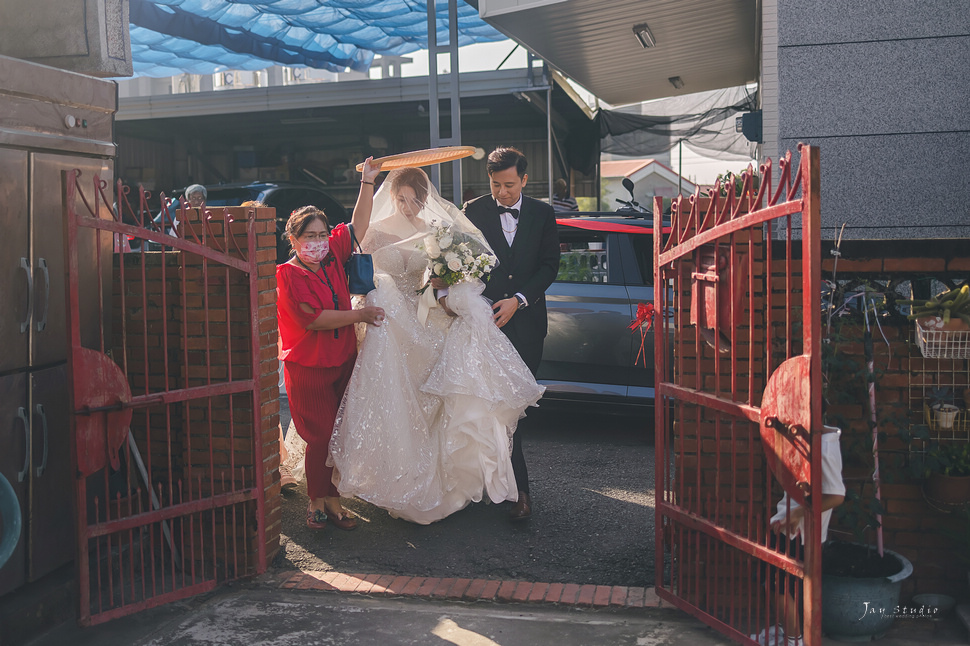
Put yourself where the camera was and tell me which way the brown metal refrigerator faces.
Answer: facing the viewer and to the right of the viewer

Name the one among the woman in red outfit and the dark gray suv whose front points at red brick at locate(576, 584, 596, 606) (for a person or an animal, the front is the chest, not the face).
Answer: the woman in red outfit

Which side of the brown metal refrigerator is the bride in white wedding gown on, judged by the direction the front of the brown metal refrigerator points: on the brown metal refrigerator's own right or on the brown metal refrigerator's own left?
on the brown metal refrigerator's own left

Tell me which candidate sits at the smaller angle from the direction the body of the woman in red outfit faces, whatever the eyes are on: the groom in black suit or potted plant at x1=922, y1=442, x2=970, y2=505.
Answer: the potted plant

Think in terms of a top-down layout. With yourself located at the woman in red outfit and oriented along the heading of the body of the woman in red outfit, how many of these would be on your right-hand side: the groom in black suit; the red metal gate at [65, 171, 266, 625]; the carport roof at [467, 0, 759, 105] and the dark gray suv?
1

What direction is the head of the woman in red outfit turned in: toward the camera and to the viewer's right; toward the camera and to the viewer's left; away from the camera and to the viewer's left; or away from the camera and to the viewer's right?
toward the camera and to the viewer's right

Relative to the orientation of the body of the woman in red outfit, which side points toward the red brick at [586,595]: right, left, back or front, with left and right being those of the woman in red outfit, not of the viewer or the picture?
front

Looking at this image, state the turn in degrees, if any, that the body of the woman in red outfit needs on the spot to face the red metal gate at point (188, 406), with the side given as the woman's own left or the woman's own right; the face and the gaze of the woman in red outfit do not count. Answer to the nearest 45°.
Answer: approximately 90° to the woman's own right

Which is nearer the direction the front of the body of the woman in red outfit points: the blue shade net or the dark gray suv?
the dark gray suv

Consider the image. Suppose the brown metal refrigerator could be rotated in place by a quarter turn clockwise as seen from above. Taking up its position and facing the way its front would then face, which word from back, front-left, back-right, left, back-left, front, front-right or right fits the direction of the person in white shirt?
left

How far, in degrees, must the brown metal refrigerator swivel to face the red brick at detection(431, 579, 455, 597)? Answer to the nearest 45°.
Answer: approximately 45° to its left

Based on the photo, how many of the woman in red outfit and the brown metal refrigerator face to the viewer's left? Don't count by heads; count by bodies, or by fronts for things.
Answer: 0
